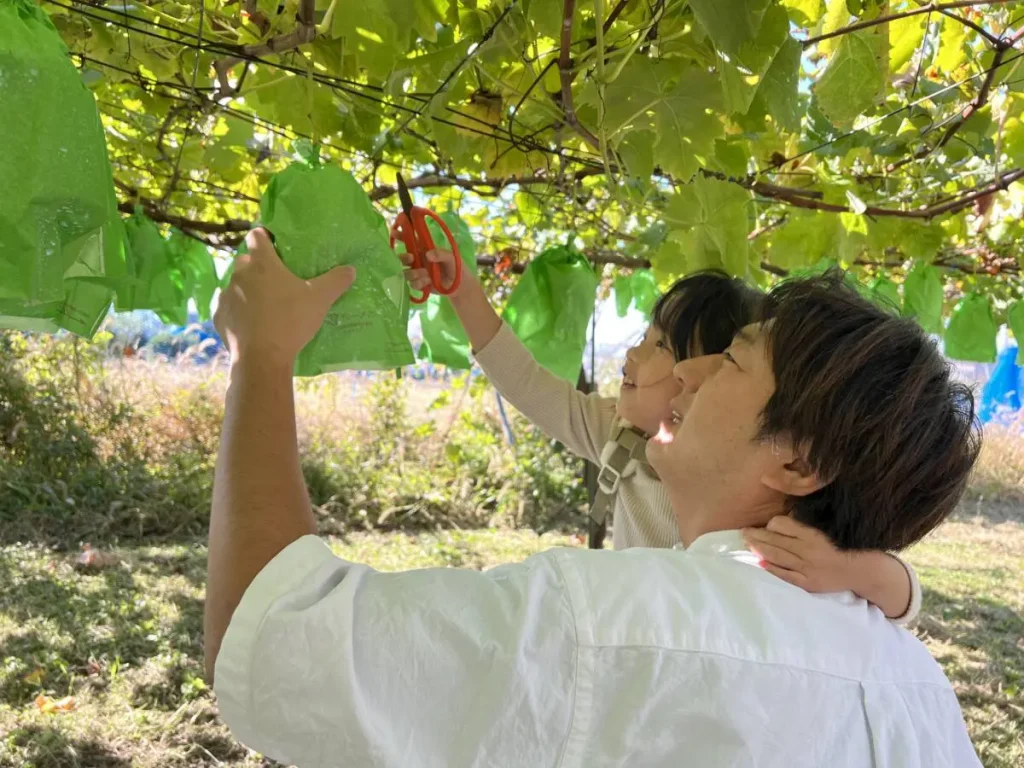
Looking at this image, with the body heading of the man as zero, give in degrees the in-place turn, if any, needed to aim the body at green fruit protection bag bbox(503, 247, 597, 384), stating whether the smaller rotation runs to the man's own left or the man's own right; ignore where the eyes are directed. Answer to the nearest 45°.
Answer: approximately 45° to the man's own right

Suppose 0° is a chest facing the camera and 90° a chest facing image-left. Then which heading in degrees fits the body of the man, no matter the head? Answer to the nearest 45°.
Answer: approximately 135°

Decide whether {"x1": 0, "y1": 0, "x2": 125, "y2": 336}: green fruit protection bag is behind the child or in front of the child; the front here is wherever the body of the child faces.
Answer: in front

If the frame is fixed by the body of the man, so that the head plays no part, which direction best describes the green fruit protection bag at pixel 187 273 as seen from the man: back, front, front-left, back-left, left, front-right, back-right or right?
front

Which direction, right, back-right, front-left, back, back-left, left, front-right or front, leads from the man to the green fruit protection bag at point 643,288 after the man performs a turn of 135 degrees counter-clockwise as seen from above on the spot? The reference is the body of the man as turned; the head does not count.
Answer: back

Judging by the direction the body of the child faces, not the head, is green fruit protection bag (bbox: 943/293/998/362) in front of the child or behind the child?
behind

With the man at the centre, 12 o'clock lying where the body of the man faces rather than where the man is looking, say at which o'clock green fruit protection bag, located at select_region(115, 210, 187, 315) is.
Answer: The green fruit protection bag is roughly at 12 o'clock from the man.

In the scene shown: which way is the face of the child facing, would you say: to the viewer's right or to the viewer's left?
to the viewer's left

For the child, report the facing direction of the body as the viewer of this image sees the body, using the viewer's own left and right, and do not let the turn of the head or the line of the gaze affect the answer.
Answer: facing the viewer and to the left of the viewer
